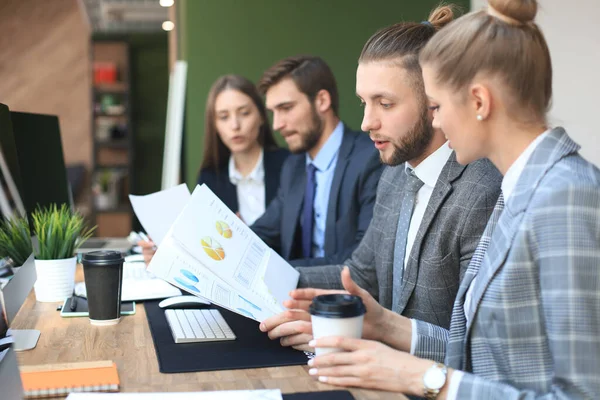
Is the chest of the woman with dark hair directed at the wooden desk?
yes

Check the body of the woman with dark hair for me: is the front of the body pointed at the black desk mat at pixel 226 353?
yes

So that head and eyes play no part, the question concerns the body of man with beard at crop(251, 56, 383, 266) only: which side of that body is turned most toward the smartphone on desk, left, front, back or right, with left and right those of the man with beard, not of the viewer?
front

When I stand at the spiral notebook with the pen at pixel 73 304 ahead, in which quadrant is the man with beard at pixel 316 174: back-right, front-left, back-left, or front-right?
front-right

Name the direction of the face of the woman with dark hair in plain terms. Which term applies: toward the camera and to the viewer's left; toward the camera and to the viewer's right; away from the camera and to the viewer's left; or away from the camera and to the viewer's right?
toward the camera and to the viewer's left

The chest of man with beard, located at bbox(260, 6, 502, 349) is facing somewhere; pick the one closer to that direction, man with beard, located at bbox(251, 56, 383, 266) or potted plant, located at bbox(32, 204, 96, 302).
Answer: the potted plant

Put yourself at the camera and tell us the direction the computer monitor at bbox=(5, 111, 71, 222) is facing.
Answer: facing the viewer and to the right of the viewer

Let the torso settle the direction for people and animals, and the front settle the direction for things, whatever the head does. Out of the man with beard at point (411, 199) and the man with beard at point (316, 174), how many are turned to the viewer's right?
0

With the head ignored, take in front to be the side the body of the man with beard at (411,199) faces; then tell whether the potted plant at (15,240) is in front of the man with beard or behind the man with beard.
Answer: in front

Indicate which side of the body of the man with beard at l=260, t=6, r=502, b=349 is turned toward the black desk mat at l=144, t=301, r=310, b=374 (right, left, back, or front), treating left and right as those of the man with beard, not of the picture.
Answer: front

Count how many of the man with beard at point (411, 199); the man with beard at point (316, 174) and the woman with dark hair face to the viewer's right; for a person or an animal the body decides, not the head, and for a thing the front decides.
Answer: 0

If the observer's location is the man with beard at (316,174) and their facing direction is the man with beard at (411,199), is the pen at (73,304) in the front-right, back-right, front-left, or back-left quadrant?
front-right

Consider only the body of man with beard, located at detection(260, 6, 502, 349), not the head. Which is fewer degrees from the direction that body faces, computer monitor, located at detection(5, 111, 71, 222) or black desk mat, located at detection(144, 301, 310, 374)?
the black desk mat

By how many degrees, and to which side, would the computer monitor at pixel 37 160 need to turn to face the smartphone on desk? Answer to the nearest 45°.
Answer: approximately 45° to its right

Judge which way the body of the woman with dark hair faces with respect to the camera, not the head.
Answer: toward the camera

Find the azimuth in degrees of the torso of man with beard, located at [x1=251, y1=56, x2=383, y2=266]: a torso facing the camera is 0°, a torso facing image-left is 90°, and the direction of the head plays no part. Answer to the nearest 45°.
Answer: approximately 45°

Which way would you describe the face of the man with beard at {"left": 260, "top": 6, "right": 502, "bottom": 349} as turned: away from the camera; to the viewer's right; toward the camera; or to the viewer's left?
to the viewer's left

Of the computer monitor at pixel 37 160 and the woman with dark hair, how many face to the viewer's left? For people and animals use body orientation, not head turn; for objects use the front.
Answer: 0

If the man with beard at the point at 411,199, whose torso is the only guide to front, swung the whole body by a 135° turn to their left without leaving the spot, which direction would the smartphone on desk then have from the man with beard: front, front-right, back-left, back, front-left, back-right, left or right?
back
